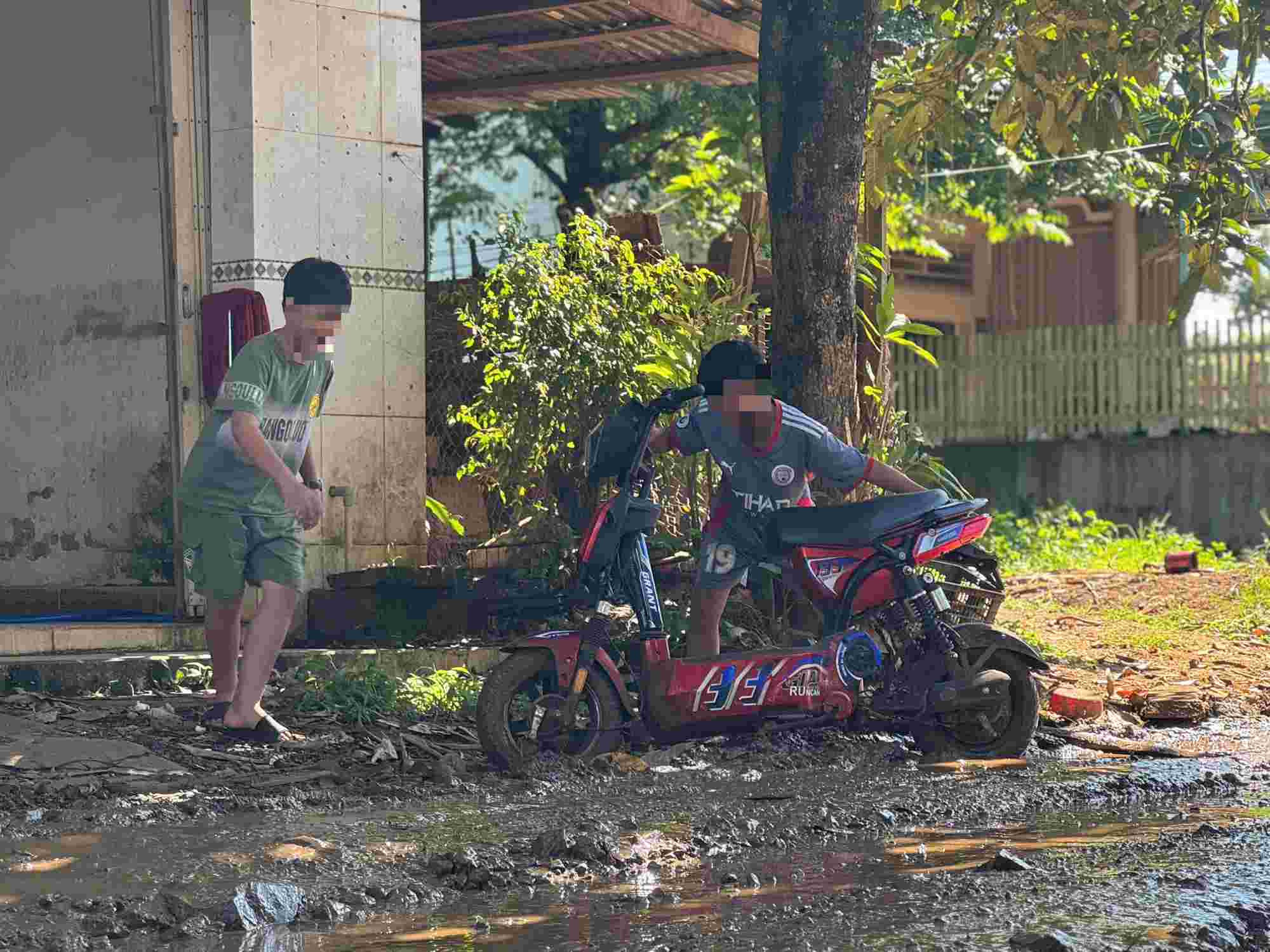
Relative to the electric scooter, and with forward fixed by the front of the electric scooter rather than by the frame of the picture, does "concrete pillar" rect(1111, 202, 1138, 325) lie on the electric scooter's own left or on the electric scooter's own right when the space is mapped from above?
on the electric scooter's own right

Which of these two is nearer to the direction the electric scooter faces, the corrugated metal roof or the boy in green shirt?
the boy in green shirt

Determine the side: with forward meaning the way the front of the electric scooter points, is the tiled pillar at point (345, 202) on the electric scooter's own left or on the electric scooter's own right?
on the electric scooter's own right

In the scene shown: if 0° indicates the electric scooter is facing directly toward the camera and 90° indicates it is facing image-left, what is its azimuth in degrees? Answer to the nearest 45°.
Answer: approximately 90°

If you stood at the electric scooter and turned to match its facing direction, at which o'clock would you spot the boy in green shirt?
The boy in green shirt is roughly at 12 o'clock from the electric scooter.

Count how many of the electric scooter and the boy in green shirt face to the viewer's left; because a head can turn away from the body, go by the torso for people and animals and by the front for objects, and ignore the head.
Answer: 1

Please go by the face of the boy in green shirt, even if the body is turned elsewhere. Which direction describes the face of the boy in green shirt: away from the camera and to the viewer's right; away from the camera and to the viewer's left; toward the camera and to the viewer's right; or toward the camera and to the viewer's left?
toward the camera and to the viewer's right

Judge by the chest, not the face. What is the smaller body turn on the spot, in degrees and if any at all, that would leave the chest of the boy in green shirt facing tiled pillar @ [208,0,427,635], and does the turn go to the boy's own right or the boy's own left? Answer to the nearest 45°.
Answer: approximately 135° to the boy's own left

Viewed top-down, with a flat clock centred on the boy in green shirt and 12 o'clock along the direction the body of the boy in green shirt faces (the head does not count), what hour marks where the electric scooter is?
The electric scooter is roughly at 11 o'clock from the boy in green shirt.

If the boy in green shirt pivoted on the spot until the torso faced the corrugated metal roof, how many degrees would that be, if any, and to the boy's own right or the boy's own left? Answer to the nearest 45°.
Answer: approximately 135° to the boy's own left

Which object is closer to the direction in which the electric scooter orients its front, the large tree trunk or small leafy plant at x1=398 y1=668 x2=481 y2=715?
the small leafy plant

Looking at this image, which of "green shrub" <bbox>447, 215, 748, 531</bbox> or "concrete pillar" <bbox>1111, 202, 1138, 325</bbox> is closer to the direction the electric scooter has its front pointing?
the green shrub

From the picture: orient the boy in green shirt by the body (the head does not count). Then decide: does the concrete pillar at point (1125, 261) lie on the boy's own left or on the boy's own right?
on the boy's own left
